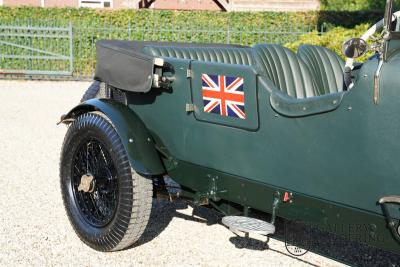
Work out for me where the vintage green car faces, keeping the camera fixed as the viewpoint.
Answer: facing the viewer and to the right of the viewer

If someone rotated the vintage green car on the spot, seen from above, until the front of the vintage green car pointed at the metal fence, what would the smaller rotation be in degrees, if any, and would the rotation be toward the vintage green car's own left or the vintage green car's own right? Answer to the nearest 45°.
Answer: approximately 135° to the vintage green car's own left

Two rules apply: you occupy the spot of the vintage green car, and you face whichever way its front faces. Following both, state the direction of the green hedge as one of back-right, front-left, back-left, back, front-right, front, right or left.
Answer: back-left
